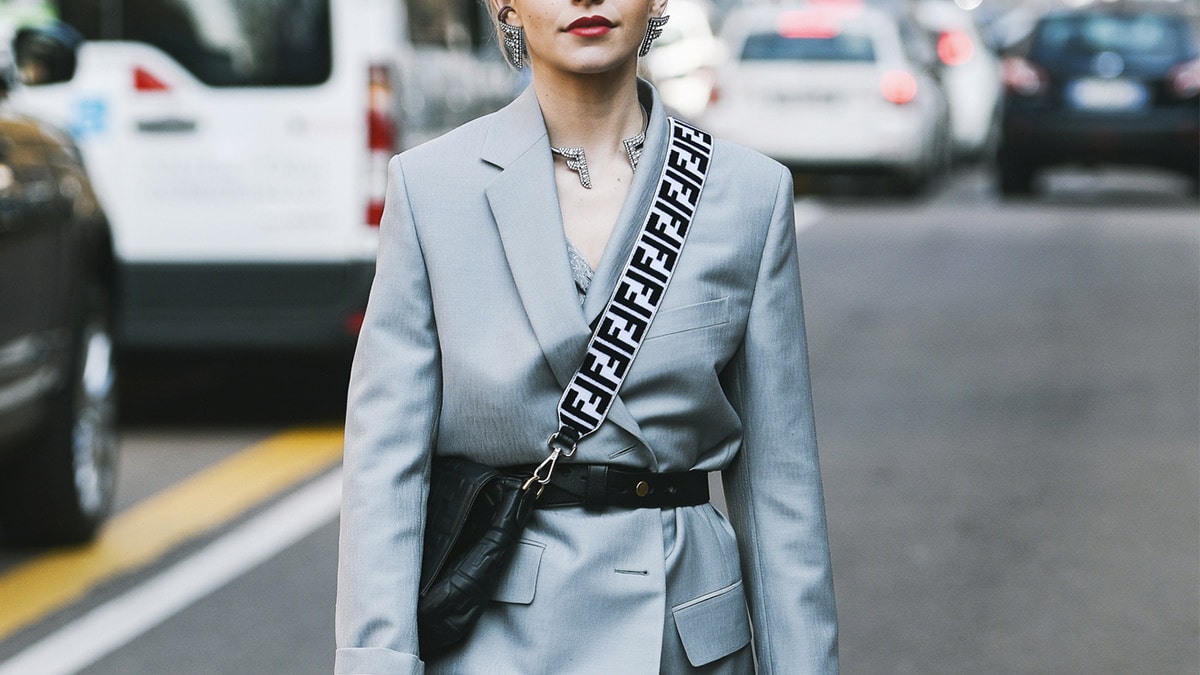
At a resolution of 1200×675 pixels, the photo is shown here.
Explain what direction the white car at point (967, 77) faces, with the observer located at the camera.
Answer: facing away from the viewer

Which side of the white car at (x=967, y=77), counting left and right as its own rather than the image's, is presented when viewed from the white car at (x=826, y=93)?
back

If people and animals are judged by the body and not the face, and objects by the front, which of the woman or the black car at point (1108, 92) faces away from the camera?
the black car

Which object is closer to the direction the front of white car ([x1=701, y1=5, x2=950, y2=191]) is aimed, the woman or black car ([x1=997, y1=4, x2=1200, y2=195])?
the black car

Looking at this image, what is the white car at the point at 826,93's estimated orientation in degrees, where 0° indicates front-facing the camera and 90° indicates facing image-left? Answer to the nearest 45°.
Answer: approximately 180°

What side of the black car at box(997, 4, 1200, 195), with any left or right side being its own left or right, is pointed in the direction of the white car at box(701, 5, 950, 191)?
left

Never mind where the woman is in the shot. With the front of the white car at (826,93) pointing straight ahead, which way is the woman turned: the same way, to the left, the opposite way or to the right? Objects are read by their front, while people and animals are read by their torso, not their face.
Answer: the opposite way

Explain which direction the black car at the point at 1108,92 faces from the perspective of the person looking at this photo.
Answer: facing away from the viewer

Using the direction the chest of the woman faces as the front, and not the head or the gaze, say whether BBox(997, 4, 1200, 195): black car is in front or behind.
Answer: behind

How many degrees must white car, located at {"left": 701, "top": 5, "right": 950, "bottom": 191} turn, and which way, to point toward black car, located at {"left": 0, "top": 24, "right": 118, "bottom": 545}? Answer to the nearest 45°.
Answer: approximately 180°

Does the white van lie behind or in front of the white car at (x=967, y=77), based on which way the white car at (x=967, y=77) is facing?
behind

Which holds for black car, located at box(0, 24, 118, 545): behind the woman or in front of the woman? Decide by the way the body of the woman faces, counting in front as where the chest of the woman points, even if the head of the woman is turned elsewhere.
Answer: behind
